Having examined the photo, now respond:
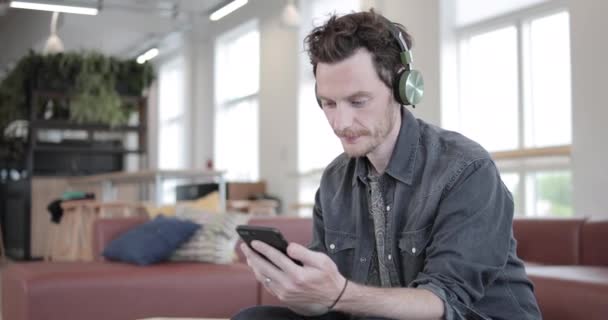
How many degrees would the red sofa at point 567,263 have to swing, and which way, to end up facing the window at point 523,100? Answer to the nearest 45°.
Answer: approximately 180°

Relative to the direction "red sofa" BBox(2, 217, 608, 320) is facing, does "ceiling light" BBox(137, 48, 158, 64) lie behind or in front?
behind

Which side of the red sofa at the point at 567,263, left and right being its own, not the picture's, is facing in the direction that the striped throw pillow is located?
right

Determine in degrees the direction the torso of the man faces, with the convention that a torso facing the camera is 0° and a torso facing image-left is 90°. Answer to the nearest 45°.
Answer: approximately 45°

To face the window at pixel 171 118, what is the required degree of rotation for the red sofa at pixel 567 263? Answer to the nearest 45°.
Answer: approximately 135° to its right

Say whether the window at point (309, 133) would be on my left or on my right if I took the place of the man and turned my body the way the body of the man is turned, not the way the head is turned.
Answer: on my right

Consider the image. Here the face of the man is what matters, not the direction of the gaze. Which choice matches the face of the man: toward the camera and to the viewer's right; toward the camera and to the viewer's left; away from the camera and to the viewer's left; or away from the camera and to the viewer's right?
toward the camera and to the viewer's left

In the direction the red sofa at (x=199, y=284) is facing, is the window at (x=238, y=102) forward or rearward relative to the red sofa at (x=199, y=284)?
rearward

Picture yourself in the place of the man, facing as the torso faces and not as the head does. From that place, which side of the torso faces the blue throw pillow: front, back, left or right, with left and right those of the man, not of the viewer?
right

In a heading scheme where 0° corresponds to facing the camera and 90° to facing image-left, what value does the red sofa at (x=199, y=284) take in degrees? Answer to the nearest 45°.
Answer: approximately 0°
